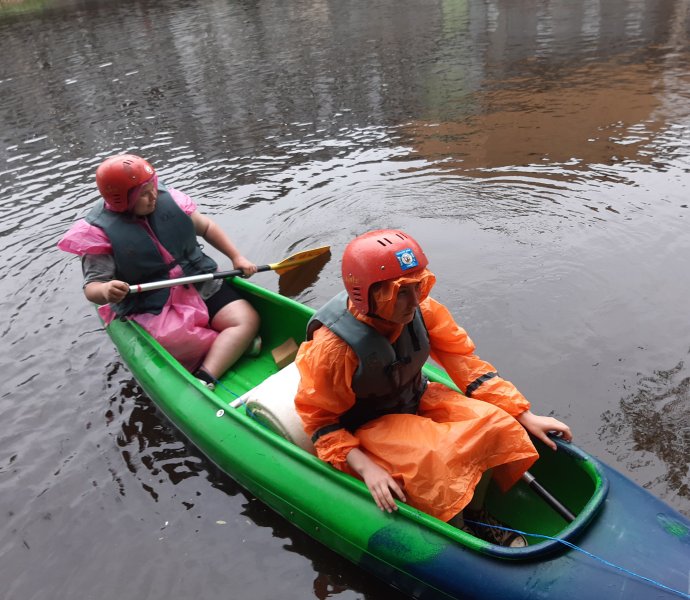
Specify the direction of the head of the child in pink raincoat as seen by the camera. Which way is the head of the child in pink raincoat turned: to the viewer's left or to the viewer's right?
to the viewer's right

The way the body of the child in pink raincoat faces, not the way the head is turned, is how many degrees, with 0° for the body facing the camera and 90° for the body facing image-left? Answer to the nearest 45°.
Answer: approximately 315°

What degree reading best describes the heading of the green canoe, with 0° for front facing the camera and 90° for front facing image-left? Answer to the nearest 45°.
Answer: approximately 315°

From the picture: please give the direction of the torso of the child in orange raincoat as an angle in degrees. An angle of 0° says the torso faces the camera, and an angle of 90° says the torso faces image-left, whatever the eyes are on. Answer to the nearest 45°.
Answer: approximately 315°

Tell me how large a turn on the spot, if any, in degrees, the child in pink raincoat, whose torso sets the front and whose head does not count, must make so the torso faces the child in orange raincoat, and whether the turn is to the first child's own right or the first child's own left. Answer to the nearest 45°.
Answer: approximately 45° to the first child's own right
